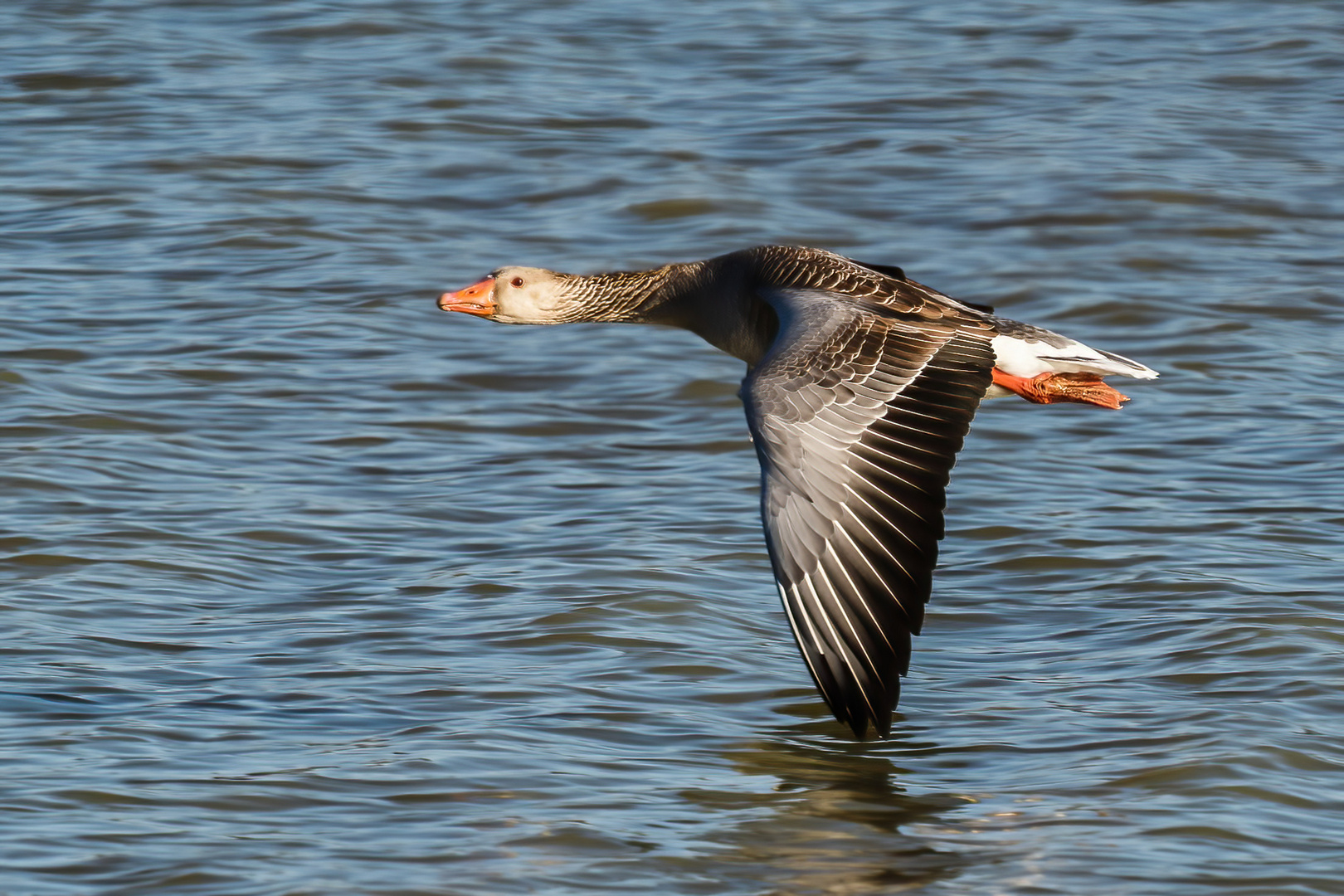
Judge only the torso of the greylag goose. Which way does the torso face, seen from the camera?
to the viewer's left
